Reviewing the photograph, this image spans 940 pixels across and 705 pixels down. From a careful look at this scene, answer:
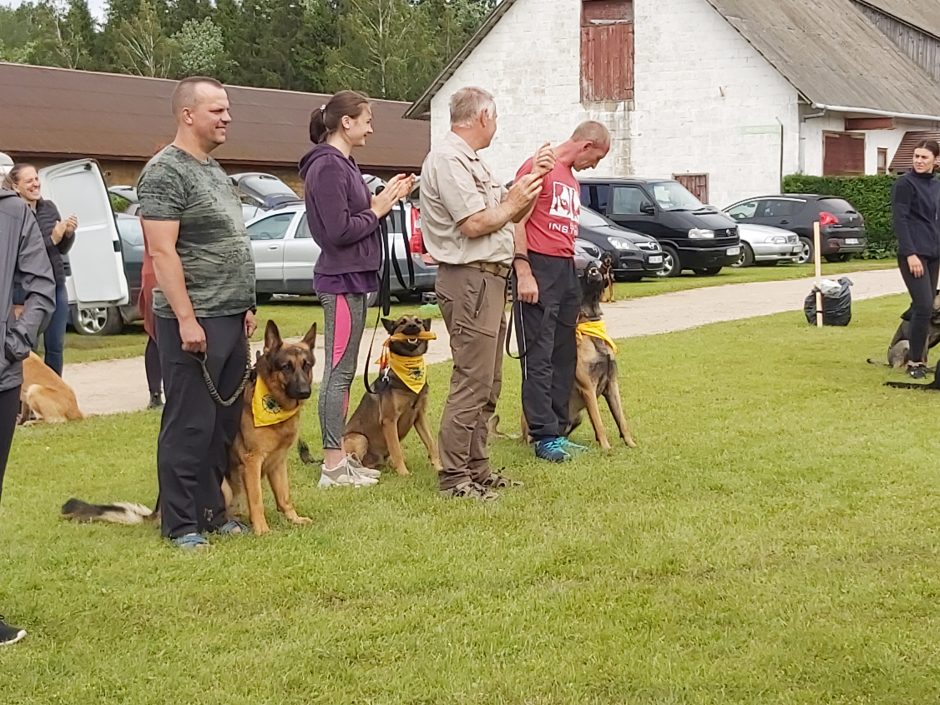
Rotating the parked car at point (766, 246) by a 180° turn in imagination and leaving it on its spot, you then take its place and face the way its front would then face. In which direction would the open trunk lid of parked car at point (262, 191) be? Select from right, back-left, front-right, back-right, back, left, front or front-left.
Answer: front-left

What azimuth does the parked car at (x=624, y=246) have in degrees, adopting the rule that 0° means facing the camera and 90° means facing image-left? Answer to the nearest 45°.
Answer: approximately 315°

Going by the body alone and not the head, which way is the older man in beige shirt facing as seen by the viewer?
to the viewer's right

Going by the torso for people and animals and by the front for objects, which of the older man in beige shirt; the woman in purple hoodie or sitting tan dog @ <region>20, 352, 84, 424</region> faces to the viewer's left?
the sitting tan dog

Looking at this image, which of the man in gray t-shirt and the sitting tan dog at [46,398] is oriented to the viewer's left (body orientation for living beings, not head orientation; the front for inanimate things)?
the sitting tan dog

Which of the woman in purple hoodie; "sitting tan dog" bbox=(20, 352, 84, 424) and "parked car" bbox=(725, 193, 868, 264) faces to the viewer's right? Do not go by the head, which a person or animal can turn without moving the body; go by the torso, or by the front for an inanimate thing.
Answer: the woman in purple hoodie

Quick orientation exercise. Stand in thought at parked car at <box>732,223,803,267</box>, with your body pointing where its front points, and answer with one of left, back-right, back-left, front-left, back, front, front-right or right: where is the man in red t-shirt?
front-right

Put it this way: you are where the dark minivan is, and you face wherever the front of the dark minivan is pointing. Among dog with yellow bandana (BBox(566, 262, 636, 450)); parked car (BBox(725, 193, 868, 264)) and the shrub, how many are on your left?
2

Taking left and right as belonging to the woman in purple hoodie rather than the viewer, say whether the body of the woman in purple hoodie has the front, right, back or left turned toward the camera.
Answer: right

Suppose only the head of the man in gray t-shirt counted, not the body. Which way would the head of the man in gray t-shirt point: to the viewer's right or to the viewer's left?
to the viewer's right

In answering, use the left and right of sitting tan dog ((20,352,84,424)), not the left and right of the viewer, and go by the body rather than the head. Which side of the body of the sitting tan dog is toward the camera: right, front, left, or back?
left

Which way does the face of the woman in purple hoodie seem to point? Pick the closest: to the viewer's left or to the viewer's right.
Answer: to the viewer's right

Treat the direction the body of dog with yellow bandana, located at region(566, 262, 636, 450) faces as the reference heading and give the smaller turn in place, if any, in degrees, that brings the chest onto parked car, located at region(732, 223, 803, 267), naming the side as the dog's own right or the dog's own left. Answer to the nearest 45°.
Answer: approximately 135° to the dog's own left

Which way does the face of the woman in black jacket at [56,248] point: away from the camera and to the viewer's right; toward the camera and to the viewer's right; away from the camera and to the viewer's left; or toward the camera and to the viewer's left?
toward the camera and to the viewer's right
